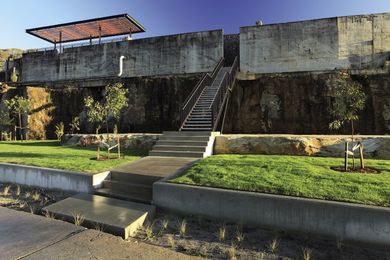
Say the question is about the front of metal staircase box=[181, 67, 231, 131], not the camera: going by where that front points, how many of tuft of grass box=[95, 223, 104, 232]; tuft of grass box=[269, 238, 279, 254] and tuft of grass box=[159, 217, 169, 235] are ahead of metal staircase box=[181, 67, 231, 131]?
3

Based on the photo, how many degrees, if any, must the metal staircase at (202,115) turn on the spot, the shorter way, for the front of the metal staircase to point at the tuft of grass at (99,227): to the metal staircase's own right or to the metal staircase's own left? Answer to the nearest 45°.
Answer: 0° — it already faces it

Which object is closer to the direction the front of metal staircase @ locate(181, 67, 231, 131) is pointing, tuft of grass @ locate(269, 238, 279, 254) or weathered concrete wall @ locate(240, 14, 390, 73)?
the tuft of grass

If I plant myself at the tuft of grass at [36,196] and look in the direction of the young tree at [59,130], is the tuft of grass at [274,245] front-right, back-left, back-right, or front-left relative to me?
back-right

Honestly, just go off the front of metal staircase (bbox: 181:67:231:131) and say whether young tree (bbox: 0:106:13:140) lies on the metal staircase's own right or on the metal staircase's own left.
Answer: on the metal staircase's own right

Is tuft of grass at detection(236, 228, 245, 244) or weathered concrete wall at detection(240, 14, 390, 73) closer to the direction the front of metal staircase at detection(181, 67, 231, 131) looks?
the tuft of grass

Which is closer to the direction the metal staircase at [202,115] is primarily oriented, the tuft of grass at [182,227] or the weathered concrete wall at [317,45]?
the tuft of grass

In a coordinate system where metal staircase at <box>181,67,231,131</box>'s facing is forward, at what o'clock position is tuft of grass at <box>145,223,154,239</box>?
The tuft of grass is roughly at 12 o'clock from the metal staircase.

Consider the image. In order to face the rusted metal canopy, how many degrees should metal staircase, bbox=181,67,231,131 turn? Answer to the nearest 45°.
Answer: approximately 135° to its right

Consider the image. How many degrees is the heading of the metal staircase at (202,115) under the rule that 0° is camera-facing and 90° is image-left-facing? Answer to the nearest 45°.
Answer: approximately 0°

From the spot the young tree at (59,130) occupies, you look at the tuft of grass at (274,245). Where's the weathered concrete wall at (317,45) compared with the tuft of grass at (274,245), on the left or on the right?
left

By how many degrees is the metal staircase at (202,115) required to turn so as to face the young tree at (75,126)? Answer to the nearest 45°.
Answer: approximately 135° to its right

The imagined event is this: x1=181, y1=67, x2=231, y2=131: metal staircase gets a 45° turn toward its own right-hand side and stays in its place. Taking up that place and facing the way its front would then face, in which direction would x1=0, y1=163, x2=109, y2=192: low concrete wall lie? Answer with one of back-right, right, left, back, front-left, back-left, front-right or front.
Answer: front

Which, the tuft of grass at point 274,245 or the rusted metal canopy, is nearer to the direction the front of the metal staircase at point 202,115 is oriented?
the tuft of grass

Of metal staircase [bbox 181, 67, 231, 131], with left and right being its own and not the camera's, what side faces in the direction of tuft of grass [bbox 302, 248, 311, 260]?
front
